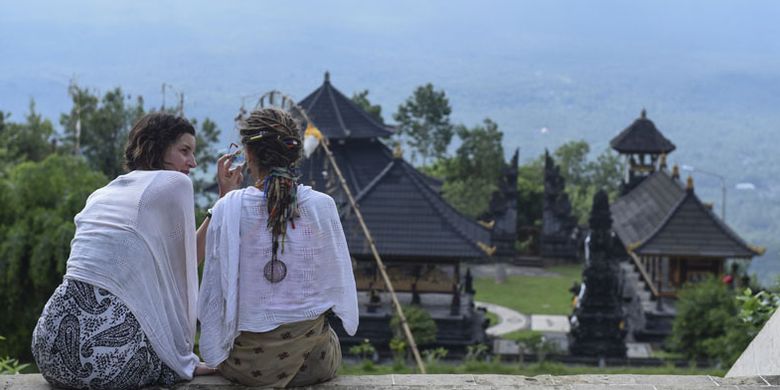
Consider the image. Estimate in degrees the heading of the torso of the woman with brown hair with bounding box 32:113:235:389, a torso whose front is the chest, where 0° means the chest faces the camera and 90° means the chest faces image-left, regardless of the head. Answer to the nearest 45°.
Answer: approximately 225°

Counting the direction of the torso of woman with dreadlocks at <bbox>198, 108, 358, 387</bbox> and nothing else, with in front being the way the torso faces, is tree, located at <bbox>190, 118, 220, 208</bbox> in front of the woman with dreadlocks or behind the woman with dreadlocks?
in front

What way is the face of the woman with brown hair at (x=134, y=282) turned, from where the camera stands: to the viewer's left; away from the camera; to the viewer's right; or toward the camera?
to the viewer's right

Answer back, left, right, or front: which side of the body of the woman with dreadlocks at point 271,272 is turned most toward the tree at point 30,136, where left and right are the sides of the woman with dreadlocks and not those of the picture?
front

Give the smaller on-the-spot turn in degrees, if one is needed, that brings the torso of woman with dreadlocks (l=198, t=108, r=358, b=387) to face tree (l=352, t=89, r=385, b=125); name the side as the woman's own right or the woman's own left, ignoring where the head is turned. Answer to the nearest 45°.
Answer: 0° — they already face it

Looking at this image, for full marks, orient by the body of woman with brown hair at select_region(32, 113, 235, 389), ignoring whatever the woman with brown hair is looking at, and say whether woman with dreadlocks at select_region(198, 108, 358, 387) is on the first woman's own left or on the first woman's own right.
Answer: on the first woman's own right

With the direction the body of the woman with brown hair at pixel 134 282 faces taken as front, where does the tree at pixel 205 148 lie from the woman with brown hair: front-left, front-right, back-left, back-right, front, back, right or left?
front-left

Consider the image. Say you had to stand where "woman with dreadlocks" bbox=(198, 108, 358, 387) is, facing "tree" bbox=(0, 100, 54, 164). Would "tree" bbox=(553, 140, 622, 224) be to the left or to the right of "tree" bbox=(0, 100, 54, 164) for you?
right

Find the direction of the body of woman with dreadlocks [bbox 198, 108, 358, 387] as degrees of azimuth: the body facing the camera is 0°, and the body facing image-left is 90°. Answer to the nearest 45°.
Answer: approximately 180°

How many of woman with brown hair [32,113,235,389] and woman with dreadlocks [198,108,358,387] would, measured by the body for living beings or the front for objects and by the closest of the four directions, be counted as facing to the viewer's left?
0

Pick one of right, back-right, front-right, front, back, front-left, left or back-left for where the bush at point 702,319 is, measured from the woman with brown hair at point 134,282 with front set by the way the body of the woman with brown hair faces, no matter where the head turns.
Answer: front

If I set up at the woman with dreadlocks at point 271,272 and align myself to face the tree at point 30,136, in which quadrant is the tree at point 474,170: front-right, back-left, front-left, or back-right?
front-right
